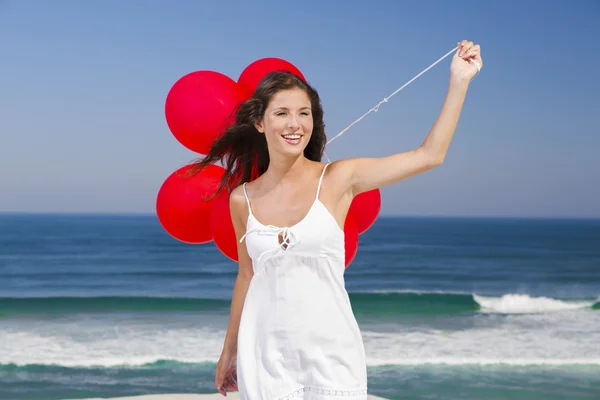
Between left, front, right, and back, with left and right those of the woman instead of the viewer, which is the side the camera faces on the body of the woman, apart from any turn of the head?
front
